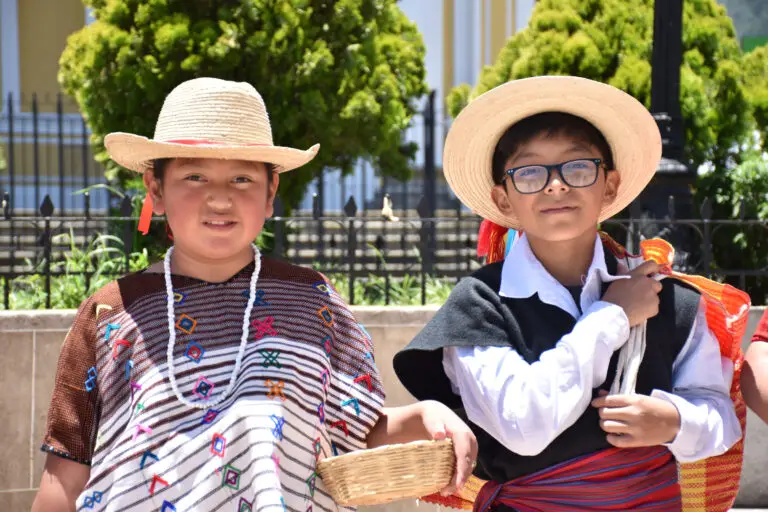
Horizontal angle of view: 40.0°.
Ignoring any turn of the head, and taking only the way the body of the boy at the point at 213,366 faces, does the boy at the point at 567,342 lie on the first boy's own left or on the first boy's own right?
on the first boy's own left

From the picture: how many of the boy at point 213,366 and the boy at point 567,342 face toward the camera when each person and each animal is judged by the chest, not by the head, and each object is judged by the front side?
2

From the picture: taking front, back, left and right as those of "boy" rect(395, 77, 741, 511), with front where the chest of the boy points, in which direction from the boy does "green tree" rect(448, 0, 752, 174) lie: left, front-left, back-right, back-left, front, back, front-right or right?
back

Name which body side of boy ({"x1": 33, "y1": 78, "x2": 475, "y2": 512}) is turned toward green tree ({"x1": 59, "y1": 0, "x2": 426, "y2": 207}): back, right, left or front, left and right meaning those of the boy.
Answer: back

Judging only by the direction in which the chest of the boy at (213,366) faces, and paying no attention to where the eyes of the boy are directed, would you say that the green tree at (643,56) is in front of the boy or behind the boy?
behind

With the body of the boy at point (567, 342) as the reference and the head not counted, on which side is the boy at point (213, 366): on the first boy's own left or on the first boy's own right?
on the first boy's own right

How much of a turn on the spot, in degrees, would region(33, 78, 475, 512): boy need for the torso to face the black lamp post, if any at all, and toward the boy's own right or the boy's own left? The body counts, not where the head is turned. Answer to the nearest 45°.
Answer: approximately 135° to the boy's own left

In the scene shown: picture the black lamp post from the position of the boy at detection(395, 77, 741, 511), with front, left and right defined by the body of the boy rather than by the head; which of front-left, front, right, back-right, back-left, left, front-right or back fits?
back

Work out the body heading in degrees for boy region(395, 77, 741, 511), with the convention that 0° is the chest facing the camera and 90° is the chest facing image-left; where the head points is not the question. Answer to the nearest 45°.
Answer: approximately 0°
